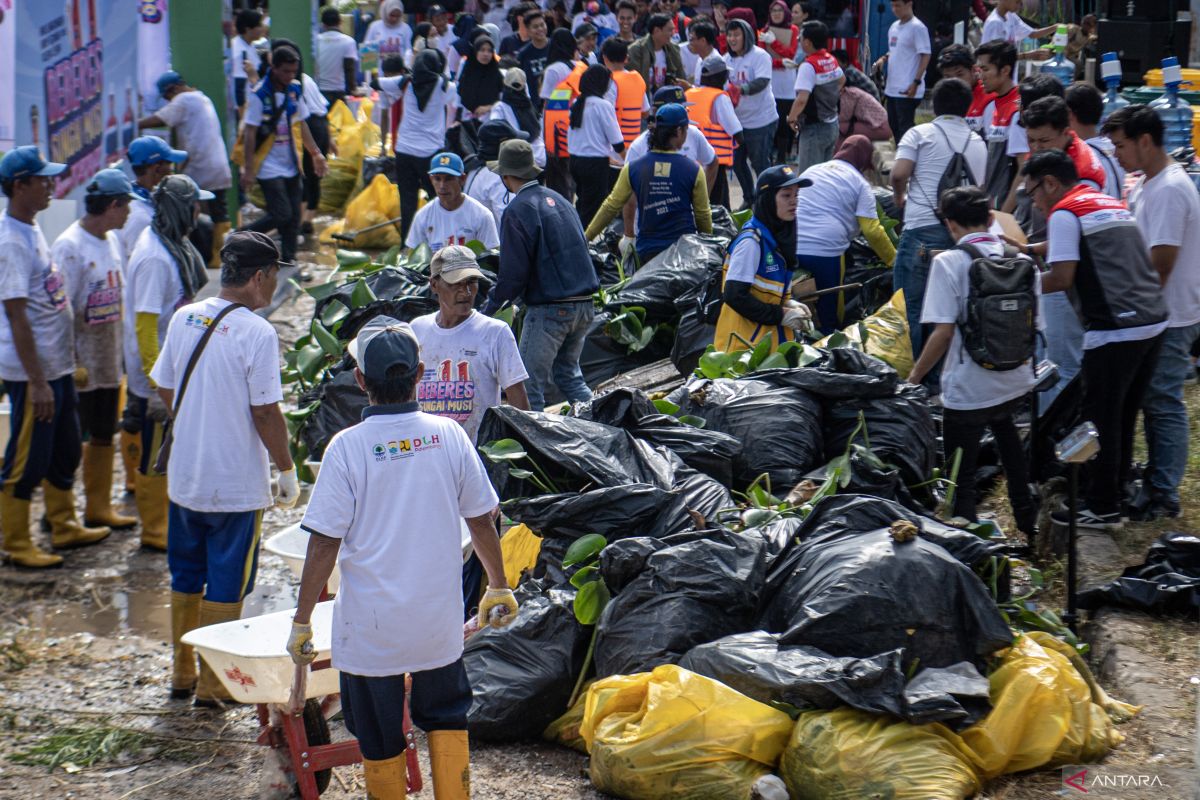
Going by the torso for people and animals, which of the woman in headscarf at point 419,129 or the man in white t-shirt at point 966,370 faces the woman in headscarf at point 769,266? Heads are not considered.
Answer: the man in white t-shirt

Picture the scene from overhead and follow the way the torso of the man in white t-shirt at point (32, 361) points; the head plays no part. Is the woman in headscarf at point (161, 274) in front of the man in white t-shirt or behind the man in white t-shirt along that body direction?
in front

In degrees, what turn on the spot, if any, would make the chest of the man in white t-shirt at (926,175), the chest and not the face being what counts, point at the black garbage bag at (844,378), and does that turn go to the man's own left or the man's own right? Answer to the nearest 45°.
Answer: approximately 180°

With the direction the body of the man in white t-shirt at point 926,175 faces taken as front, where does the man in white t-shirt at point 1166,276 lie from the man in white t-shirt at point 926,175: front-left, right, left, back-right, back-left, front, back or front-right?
back-right

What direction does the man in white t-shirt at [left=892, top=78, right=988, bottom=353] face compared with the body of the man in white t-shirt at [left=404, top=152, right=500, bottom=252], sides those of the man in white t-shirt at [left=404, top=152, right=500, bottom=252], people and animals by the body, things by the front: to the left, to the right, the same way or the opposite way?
the opposite way

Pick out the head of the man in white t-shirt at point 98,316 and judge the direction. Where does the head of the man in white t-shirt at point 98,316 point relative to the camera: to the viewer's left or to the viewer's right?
to the viewer's right

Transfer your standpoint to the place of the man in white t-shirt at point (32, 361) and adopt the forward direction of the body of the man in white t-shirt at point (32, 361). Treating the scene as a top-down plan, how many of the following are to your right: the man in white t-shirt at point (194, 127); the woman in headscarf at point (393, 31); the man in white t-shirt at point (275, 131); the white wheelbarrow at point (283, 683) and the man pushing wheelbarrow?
2

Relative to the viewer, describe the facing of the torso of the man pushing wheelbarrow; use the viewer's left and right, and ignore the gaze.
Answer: facing away from the viewer

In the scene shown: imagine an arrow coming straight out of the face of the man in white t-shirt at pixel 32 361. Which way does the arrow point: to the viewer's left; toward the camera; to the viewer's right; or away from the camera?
to the viewer's right

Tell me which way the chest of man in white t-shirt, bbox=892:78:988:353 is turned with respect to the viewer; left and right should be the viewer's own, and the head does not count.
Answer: facing away from the viewer

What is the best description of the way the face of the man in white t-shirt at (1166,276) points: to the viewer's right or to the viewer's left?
to the viewer's left

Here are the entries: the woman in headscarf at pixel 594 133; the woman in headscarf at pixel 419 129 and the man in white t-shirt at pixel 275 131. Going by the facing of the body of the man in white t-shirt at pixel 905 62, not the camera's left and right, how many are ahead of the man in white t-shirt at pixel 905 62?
3

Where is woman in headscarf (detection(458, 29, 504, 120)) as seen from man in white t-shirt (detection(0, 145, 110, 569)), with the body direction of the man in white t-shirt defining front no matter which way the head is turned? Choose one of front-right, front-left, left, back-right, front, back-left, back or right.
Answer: front-left
